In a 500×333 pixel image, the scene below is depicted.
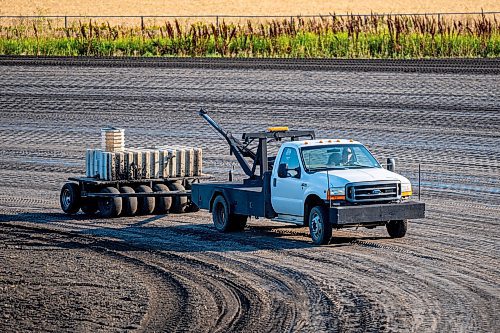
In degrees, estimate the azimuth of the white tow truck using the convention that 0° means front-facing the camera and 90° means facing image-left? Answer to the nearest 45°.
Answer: approximately 315°
